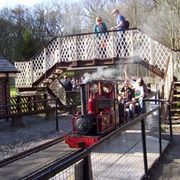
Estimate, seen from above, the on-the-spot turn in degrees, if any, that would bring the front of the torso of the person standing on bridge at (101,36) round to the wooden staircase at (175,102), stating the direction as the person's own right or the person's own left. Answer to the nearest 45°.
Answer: approximately 45° to the person's own left

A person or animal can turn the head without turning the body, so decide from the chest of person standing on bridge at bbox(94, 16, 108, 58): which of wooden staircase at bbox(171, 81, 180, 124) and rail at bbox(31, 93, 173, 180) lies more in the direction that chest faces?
the rail

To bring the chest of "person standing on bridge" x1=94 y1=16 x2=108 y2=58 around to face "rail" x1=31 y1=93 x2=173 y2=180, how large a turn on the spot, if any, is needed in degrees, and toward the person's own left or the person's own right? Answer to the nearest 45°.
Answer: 0° — they already face it

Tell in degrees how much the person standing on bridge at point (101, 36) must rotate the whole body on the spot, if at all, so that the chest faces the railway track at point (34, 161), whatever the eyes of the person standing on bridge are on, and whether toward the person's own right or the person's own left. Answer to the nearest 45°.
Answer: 0° — they already face it

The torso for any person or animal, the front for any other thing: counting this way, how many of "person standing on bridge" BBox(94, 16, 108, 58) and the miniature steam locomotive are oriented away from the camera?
0

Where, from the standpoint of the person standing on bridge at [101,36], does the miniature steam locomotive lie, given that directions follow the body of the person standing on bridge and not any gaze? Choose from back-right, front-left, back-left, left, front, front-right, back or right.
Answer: front

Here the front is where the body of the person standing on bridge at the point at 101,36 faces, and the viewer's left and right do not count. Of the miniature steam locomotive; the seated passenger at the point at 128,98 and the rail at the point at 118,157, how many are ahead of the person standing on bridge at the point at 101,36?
3

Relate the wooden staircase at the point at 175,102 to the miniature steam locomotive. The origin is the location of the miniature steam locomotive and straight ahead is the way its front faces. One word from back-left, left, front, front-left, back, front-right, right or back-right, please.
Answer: back

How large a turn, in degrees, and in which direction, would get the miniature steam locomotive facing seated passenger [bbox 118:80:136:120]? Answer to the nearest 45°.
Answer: approximately 135° to its right

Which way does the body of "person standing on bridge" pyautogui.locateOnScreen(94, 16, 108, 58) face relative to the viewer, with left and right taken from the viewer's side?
facing the viewer

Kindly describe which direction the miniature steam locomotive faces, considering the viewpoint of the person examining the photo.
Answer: facing the viewer and to the left of the viewer
